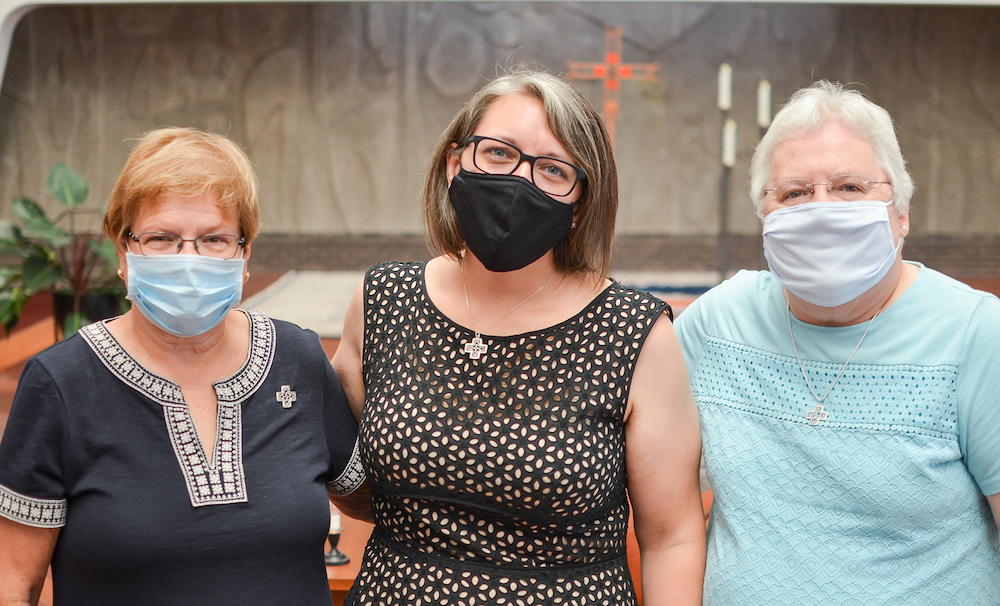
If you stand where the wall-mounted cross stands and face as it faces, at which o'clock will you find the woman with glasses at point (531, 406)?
The woman with glasses is roughly at 12 o'clock from the wall-mounted cross.

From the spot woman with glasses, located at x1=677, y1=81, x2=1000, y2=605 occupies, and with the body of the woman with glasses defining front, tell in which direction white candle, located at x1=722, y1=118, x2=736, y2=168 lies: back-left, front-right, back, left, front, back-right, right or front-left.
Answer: back

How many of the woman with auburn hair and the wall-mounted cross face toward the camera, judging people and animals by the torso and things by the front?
2

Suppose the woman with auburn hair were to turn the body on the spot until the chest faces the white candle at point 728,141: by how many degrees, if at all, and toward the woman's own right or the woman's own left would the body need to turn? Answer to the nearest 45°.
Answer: approximately 135° to the woman's own left

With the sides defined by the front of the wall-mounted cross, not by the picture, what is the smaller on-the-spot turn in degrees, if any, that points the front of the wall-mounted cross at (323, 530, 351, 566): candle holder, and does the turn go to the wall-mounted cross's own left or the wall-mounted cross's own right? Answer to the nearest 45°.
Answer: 0° — it already faces it

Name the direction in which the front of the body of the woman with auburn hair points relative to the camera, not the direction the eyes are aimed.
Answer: toward the camera

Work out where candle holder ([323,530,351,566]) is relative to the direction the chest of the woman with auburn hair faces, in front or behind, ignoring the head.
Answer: behind

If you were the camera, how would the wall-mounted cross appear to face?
facing the viewer

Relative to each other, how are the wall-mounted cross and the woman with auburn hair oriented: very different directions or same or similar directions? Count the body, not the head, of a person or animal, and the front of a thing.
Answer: same or similar directions

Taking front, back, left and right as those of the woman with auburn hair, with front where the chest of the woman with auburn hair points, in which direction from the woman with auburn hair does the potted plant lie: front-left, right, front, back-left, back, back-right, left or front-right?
back
